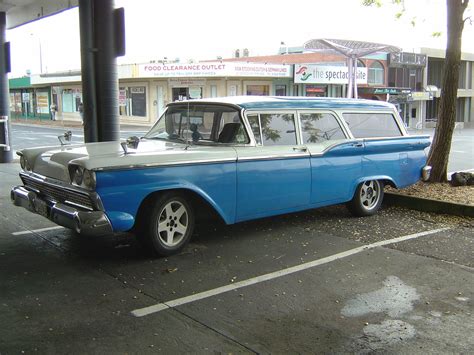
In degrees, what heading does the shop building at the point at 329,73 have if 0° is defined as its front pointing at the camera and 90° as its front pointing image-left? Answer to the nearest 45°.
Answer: approximately 0°

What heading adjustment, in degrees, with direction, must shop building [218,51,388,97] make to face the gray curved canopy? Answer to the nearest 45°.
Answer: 0° — it already faces it

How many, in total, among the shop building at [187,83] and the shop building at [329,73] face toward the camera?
2

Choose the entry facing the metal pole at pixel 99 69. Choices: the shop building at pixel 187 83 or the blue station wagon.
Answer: the shop building

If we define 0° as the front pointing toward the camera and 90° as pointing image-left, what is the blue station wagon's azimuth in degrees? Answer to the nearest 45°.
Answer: approximately 45°

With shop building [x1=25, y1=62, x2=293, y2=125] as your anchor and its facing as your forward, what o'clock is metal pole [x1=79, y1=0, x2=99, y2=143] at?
The metal pole is roughly at 12 o'clock from the shop building.

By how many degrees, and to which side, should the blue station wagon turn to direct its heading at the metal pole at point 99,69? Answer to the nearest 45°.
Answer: approximately 90° to its right

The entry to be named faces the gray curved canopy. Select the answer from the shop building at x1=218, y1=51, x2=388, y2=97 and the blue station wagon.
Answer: the shop building

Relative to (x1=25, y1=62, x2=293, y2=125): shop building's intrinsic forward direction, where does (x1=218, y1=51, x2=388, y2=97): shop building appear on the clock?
(x1=218, y1=51, x2=388, y2=97): shop building is roughly at 9 o'clock from (x1=25, y1=62, x2=293, y2=125): shop building.
